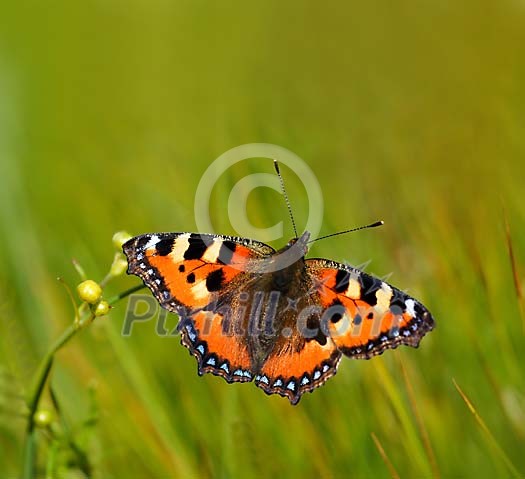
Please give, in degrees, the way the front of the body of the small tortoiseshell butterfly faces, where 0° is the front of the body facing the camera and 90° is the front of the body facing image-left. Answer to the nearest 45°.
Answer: approximately 180°
